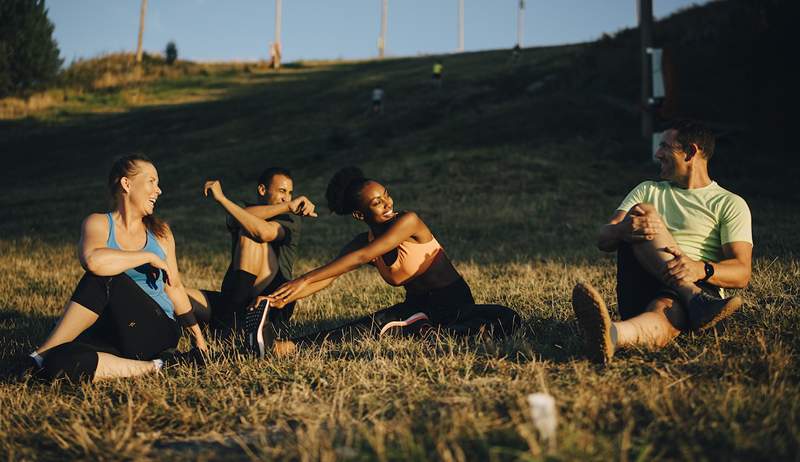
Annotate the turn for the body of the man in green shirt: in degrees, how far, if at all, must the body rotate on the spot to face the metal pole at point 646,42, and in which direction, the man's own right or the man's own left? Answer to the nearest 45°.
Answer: approximately 135° to the man's own right

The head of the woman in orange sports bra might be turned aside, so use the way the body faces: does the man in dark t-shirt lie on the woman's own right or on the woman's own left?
on the woman's own right

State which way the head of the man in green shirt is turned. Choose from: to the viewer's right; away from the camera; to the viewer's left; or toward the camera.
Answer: to the viewer's left

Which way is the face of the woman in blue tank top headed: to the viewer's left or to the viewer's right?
to the viewer's right

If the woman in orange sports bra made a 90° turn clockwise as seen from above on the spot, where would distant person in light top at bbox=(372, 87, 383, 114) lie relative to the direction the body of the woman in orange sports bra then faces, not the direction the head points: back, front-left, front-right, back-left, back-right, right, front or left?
front-right
